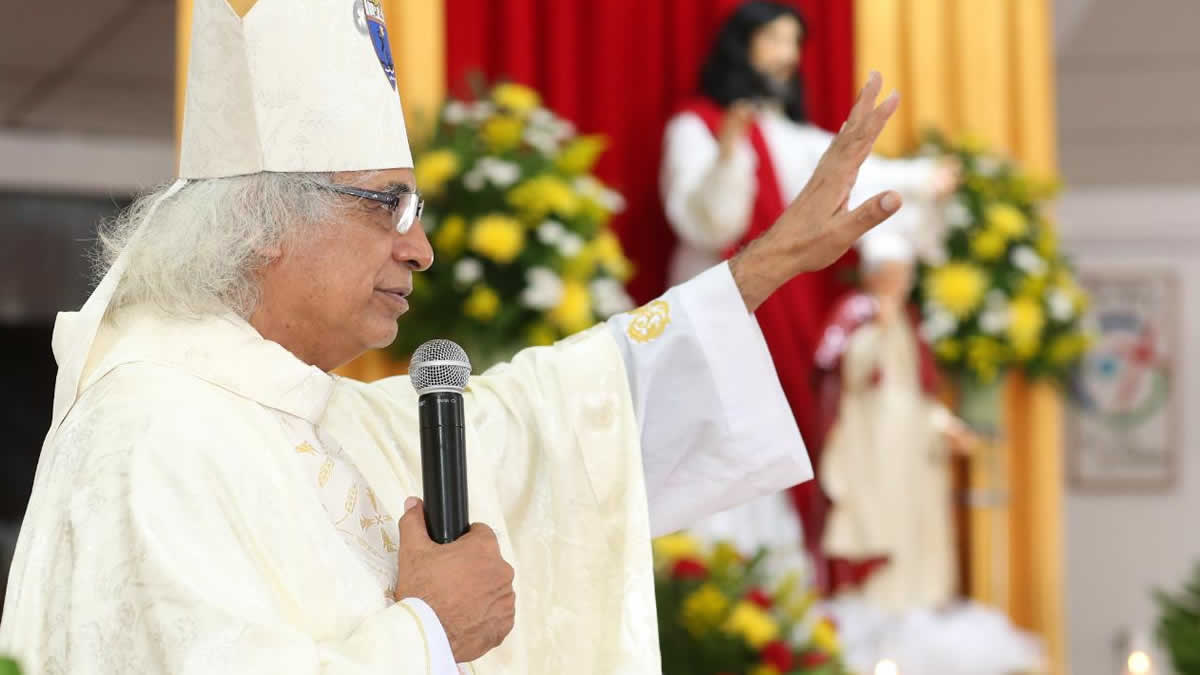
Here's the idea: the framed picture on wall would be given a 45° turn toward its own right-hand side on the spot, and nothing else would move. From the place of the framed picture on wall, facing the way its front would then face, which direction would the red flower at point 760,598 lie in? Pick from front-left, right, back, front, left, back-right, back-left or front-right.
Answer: front-left

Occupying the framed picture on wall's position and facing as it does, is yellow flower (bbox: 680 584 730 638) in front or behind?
in front

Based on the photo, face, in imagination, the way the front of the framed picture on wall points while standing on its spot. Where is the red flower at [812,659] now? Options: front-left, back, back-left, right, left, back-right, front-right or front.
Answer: front

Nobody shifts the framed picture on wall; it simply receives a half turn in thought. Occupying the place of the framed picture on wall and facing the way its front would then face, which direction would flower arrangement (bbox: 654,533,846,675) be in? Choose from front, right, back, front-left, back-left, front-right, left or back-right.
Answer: back

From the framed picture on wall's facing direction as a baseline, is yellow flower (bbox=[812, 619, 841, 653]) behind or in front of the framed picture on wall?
in front

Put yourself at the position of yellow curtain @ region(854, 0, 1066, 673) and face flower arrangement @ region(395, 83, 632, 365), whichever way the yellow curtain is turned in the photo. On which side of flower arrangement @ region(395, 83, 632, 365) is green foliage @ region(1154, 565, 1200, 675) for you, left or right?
left

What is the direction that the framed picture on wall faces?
toward the camera

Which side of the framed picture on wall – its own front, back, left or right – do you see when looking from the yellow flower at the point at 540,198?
front

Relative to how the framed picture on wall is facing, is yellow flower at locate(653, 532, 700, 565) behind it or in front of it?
in front
